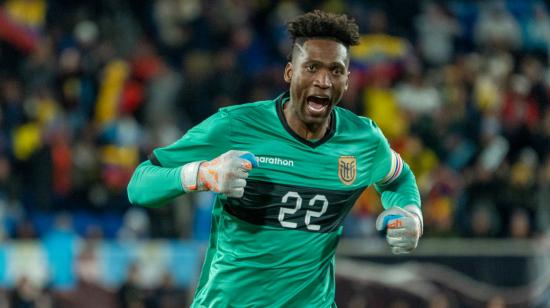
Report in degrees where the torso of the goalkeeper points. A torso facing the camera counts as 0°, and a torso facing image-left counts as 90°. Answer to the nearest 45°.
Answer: approximately 0°
